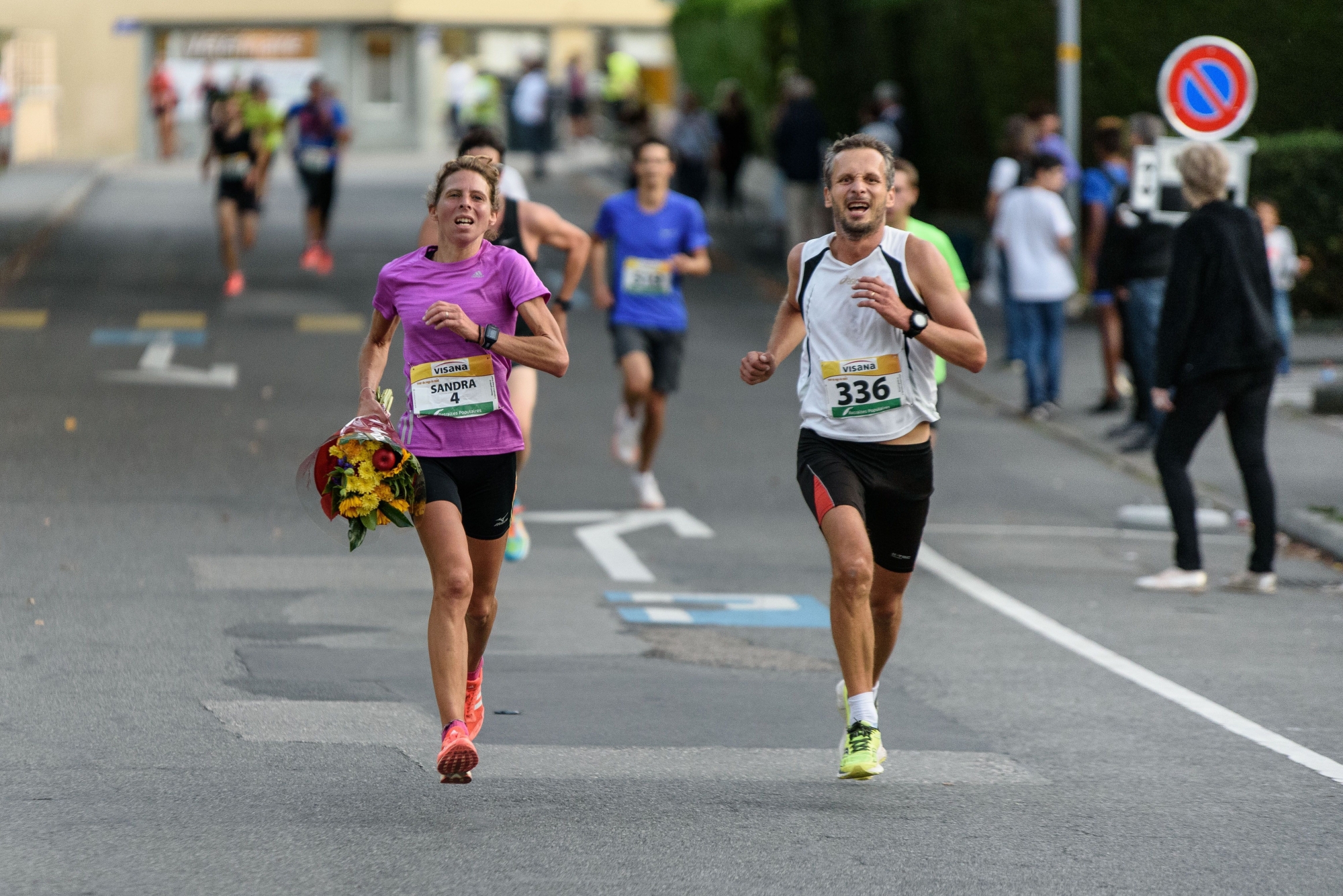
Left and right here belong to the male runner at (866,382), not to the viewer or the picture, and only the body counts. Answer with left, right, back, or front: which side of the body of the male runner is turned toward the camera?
front

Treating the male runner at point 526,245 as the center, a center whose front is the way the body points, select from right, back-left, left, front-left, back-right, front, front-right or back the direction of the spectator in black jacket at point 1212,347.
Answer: left

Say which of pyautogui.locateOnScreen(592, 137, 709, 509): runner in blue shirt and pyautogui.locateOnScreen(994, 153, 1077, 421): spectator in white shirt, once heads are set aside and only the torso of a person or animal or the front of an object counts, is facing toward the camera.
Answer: the runner in blue shirt

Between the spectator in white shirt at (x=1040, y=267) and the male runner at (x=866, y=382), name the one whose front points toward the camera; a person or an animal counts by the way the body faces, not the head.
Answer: the male runner

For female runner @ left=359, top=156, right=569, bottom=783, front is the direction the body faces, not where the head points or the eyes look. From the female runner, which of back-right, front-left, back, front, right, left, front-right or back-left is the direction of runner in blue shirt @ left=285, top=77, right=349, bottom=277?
back

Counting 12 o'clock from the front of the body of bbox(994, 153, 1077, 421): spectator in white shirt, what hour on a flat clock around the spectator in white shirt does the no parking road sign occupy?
The no parking road sign is roughly at 3 o'clock from the spectator in white shirt.

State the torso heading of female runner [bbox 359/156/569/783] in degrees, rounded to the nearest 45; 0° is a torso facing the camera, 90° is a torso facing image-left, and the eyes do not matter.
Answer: approximately 0°

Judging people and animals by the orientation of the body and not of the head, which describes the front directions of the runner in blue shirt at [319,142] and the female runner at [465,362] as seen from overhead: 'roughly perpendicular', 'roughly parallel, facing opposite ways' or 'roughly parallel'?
roughly parallel

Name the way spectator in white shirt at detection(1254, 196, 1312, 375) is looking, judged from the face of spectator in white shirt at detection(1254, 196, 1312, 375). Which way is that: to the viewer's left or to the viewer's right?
to the viewer's left

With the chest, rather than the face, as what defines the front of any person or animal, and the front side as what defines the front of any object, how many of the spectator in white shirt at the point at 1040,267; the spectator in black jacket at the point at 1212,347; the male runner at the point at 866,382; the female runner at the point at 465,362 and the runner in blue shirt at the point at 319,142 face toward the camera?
3

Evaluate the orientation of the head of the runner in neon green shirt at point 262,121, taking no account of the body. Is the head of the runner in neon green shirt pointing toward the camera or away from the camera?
toward the camera

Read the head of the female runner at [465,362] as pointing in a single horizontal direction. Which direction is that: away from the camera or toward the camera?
toward the camera

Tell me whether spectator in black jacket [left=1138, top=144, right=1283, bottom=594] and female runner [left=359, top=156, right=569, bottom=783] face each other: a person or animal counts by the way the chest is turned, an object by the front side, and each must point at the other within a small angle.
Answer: no

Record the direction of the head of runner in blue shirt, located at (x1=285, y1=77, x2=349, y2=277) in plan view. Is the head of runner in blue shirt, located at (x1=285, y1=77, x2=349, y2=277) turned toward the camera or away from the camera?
toward the camera

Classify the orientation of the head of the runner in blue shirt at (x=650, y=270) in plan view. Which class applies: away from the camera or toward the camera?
toward the camera

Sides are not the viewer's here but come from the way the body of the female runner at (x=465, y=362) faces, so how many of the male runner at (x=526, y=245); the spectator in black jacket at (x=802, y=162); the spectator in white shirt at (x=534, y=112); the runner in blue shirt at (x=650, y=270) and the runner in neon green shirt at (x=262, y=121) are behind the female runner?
5

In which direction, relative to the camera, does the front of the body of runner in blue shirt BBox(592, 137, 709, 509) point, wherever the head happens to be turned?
toward the camera

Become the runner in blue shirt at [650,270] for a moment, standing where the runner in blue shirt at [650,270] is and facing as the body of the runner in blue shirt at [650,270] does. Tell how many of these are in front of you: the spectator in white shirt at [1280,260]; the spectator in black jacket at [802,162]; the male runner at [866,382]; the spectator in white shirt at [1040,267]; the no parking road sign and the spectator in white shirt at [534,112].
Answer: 1

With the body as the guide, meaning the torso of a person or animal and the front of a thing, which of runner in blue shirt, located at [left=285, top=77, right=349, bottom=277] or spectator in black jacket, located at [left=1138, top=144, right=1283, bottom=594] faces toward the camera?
the runner in blue shirt
